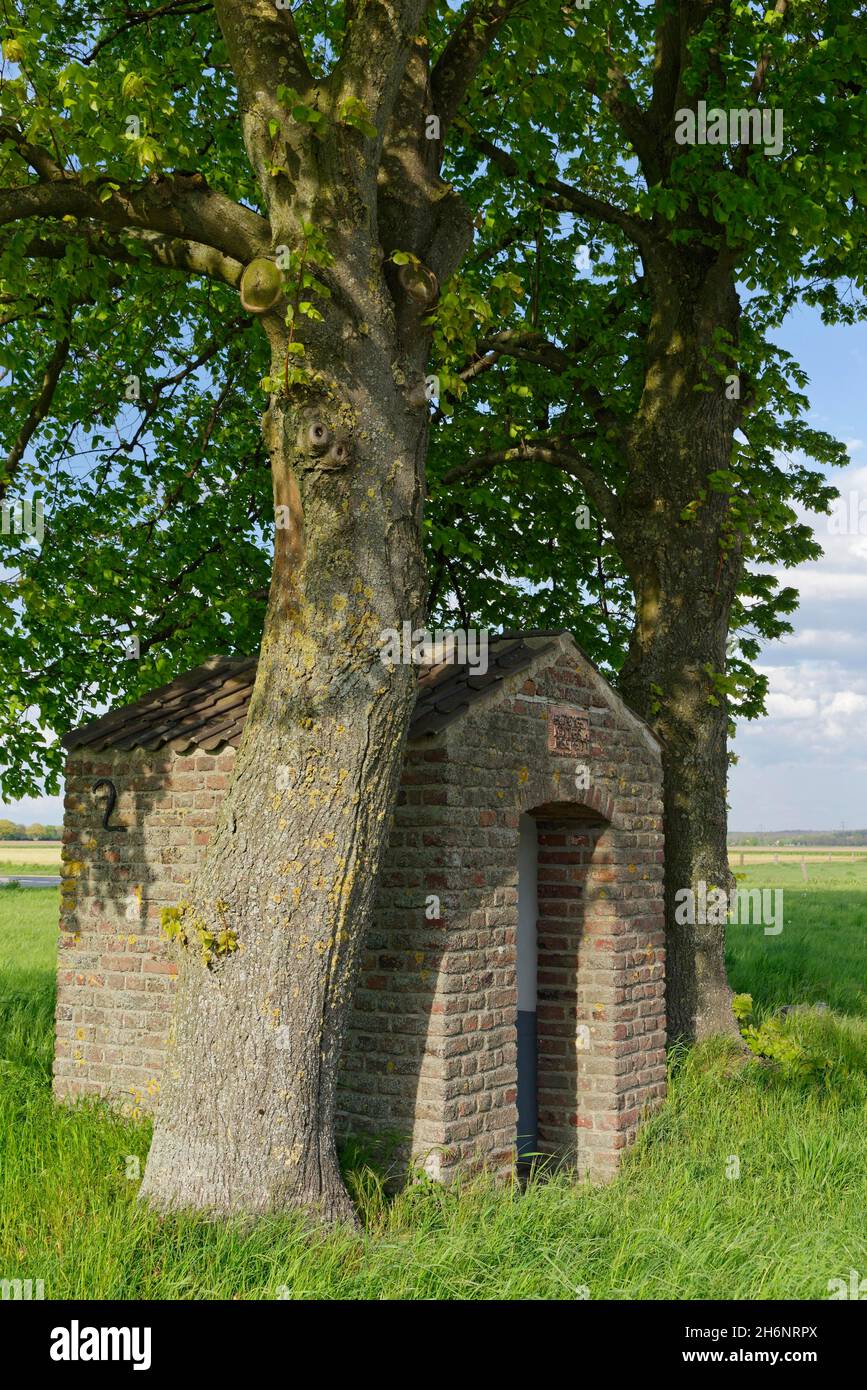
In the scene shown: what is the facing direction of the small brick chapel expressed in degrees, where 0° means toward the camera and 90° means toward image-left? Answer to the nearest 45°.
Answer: approximately 315°
